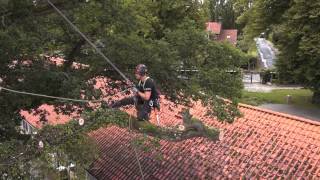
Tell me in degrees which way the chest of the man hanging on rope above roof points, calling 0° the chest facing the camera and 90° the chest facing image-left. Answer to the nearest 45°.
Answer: approximately 90°

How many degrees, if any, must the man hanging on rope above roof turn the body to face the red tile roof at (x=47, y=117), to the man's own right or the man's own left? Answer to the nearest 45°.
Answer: approximately 45° to the man's own right

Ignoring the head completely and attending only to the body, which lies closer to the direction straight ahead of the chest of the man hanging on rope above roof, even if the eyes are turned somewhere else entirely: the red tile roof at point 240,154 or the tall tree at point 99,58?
the tall tree
